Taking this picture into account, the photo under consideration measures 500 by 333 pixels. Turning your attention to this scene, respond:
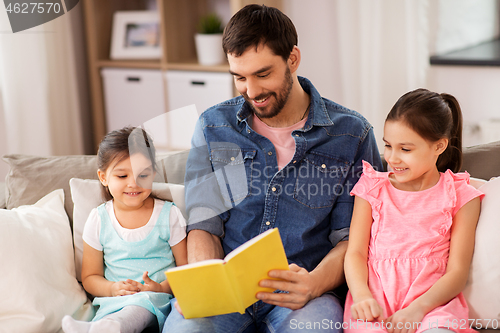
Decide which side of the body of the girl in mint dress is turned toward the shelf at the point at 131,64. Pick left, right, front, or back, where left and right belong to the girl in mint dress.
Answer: back

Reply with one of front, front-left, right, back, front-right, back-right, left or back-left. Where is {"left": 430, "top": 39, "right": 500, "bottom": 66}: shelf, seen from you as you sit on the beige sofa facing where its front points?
back-left

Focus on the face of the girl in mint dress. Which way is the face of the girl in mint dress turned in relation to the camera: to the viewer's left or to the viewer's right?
to the viewer's right

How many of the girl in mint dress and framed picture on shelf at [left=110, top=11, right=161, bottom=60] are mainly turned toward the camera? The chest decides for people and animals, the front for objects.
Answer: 2

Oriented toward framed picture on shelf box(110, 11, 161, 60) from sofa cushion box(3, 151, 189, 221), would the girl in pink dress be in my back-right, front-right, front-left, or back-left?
back-right

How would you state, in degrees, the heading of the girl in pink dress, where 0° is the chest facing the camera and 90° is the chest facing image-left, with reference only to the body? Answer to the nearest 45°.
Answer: approximately 45°

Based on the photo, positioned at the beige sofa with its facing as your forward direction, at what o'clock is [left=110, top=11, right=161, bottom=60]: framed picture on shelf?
The framed picture on shelf is roughly at 6 o'clock from the beige sofa.

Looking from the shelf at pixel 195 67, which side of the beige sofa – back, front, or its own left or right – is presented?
back
